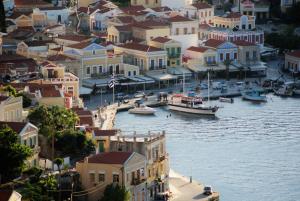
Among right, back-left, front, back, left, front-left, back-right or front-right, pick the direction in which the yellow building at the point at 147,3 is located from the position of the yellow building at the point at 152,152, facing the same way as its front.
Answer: back-left

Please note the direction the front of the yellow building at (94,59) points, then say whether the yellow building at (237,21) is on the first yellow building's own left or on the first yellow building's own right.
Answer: on the first yellow building's own left

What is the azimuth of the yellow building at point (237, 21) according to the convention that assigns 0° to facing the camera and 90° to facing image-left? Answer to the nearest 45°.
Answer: approximately 0°

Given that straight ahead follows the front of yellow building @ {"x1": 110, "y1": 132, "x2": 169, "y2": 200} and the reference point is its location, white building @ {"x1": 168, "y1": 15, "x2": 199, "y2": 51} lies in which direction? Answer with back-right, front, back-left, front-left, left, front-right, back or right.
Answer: back-left

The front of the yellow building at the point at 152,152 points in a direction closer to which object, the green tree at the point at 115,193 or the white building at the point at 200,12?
the green tree

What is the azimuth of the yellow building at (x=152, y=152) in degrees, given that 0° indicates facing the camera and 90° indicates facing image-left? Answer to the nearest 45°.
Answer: approximately 315°

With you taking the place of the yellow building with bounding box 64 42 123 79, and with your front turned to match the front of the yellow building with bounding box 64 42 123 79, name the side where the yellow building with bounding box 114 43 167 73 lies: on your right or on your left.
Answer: on your left

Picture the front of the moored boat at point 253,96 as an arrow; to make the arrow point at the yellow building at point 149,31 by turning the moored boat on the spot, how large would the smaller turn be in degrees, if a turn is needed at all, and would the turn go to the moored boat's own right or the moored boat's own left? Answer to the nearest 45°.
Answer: approximately 180°

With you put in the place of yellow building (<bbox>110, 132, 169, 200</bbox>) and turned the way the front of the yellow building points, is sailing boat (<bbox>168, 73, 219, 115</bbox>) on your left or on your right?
on your left

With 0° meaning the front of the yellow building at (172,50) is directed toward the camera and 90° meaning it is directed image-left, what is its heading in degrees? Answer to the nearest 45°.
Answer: approximately 315°
